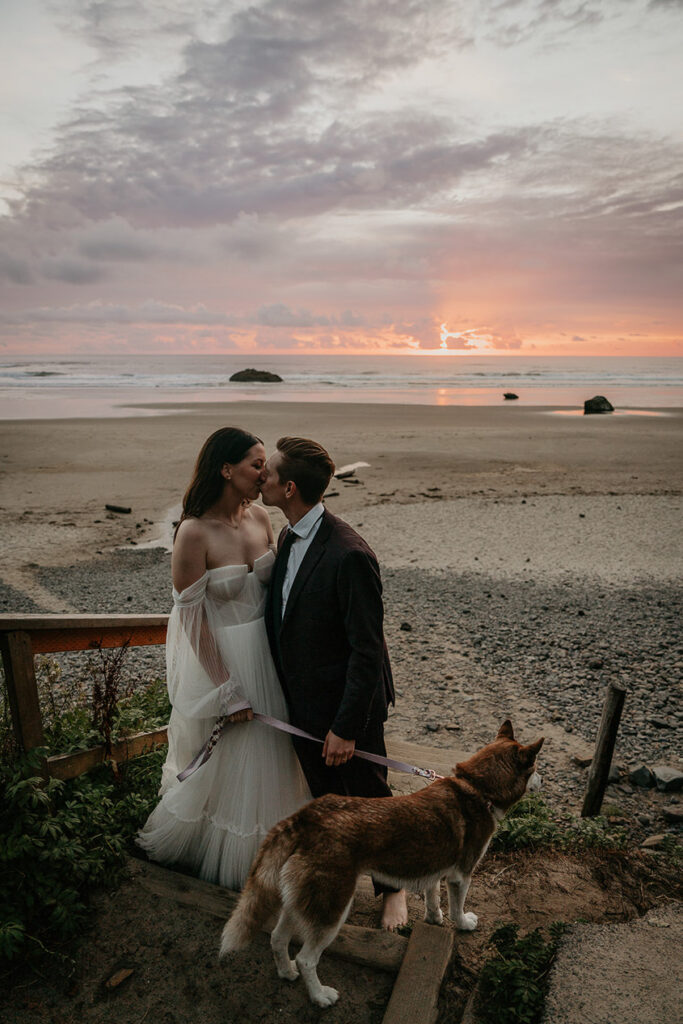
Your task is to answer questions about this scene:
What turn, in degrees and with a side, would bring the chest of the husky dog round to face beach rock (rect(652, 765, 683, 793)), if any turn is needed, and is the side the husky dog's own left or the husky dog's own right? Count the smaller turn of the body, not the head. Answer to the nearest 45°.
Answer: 0° — it already faces it

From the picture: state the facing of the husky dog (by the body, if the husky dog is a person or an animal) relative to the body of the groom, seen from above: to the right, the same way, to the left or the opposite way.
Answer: the opposite way

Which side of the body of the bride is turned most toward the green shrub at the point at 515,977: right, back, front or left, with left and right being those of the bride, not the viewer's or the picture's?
front

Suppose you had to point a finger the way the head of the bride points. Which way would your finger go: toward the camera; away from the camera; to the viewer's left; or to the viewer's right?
to the viewer's right

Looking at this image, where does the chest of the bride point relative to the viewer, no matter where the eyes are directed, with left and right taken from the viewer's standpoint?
facing the viewer and to the right of the viewer

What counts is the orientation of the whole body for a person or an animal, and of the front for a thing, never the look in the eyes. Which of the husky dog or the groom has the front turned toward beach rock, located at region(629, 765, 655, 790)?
the husky dog

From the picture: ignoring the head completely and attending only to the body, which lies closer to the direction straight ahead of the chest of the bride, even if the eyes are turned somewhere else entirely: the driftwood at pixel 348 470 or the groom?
the groom

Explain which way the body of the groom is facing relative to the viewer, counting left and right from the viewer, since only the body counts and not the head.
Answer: facing the viewer and to the left of the viewer

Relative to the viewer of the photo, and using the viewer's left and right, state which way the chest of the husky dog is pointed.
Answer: facing away from the viewer and to the right of the viewer

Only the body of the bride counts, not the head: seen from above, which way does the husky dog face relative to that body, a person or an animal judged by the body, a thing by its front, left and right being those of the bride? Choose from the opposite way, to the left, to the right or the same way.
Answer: to the left

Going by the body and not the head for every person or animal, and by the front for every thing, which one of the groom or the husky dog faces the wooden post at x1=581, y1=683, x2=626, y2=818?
the husky dog

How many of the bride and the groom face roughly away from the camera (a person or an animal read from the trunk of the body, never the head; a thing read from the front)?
0

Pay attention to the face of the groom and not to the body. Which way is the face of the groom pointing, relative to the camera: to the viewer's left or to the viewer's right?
to the viewer's left

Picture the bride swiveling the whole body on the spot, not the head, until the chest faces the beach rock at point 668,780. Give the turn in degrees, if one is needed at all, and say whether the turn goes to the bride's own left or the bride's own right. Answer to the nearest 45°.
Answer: approximately 45° to the bride's own left

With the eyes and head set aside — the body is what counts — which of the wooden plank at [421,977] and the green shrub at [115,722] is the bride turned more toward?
the wooden plank
